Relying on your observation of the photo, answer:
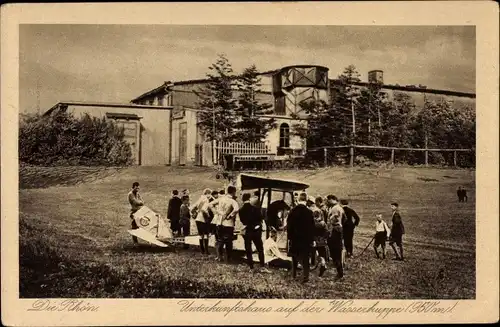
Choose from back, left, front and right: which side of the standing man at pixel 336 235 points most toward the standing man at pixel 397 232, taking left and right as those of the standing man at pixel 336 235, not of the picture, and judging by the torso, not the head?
back

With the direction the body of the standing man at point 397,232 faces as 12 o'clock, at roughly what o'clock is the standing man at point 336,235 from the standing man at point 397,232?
the standing man at point 336,235 is roughly at 11 o'clock from the standing man at point 397,232.

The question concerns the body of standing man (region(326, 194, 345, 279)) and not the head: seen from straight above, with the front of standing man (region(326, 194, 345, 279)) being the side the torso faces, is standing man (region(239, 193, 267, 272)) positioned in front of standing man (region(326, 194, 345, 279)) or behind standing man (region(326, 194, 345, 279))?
in front

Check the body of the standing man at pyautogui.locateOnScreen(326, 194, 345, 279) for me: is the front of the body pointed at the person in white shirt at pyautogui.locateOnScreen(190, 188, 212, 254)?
yes

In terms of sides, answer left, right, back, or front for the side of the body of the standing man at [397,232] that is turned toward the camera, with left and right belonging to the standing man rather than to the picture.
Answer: left

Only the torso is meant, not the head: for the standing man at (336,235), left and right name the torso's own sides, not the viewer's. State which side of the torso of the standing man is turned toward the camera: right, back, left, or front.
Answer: left

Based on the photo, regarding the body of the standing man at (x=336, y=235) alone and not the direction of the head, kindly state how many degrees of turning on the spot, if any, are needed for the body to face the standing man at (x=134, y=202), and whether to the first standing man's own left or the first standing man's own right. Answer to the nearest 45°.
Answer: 0° — they already face them

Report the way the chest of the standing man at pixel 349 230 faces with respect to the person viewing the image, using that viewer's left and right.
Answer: facing to the left of the viewer

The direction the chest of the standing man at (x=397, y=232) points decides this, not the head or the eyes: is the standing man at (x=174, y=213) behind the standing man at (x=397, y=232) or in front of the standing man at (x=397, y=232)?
in front
